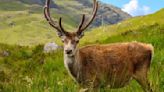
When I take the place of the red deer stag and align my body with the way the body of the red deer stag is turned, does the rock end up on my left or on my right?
on my right

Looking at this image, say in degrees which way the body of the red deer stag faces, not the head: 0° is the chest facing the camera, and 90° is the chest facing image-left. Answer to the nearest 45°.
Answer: approximately 90°
